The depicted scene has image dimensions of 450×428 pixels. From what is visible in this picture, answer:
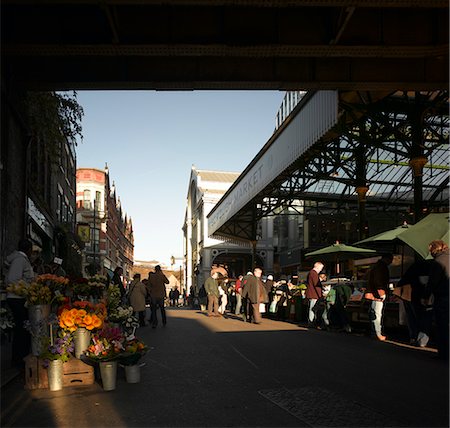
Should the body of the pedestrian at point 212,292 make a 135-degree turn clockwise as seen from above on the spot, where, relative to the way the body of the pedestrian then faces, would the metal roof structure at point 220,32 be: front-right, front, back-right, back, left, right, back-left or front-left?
left

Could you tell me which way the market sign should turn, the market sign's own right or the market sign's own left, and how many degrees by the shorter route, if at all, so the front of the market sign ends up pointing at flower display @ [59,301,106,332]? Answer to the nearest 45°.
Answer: approximately 90° to the market sign's own left

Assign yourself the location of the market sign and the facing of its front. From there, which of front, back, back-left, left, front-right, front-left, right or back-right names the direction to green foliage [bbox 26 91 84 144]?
front-left

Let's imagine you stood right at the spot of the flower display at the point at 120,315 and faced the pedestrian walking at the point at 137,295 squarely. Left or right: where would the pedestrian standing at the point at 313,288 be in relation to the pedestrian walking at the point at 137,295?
right

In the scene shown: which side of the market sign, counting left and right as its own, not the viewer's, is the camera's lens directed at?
left

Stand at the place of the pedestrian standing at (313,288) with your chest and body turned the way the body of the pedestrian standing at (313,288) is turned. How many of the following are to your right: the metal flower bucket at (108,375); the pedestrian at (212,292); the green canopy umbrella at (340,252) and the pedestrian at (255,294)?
1
